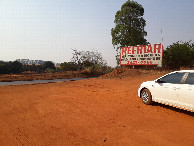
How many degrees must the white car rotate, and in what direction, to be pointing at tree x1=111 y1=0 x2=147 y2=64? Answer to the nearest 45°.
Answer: approximately 45° to its right

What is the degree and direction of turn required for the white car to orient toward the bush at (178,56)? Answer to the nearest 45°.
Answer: approximately 45° to its right

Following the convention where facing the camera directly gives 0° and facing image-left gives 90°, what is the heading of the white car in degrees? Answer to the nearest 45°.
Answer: approximately 135°

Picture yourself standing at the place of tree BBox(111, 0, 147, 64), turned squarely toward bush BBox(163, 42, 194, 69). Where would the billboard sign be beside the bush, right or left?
right

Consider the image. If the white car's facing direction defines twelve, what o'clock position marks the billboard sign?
The billboard sign is roughly at 1 o'clock from the white car.
